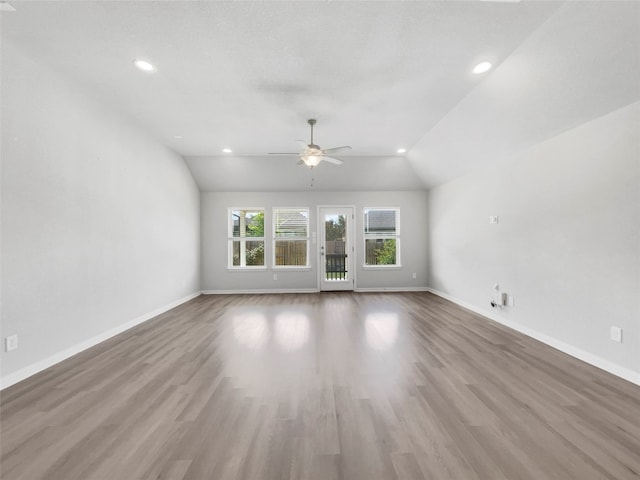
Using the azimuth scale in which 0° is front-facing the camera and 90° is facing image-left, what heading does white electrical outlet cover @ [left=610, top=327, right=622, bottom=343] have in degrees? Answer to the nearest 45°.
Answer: approximately 45°

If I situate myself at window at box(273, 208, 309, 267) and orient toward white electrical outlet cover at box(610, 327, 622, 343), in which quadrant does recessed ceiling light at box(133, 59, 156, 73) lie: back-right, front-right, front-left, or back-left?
front-right

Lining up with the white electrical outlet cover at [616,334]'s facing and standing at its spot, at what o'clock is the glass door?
The glass door is roughly at 2 o'clock from the white electrical outlet cover.

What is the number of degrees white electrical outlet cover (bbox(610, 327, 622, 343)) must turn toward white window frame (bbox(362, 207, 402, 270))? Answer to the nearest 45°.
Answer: approximately 90° to its right

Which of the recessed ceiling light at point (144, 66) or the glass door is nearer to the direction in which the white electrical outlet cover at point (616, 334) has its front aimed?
the recessed ceiling light

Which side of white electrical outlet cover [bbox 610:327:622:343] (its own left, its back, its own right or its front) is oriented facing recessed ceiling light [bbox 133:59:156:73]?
front

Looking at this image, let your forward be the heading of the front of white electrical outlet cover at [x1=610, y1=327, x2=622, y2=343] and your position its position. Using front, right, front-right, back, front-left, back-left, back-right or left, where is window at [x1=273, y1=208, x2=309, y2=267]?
front-right
